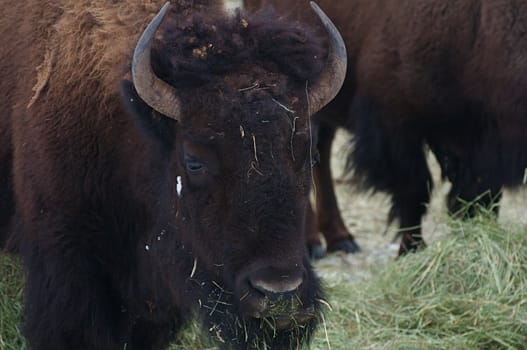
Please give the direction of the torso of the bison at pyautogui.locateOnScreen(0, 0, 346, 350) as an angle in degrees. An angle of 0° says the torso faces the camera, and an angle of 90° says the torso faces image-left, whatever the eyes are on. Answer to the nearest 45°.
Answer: approximately 315°

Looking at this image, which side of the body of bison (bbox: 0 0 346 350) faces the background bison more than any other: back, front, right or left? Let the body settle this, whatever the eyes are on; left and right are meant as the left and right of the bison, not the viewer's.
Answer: left
